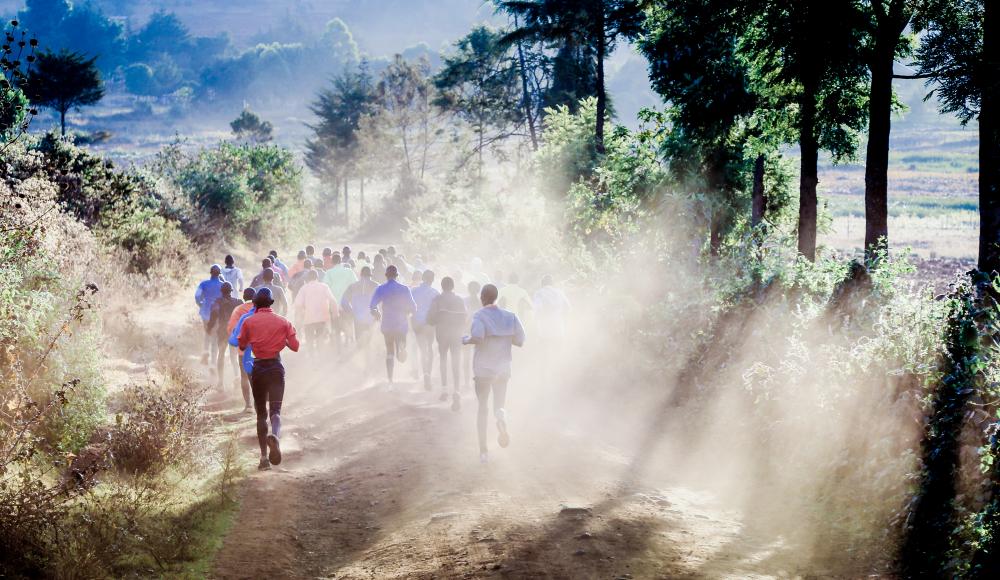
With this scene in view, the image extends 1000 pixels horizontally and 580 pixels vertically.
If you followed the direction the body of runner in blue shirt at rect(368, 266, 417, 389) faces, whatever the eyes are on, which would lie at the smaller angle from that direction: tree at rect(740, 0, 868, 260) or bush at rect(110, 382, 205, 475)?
the tree

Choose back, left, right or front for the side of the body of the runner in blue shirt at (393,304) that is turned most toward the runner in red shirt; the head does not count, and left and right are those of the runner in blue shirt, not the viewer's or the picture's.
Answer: back

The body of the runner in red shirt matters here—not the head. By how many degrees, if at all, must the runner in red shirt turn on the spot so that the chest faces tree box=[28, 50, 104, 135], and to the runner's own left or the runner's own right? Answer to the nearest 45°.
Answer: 0° — they already face it

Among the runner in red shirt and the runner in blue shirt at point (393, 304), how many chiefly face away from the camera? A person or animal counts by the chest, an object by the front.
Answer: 2

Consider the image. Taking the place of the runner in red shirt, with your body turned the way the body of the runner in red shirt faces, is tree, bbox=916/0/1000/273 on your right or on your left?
on your right

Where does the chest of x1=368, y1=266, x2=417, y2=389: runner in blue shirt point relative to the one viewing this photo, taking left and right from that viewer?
facing away from the viewer

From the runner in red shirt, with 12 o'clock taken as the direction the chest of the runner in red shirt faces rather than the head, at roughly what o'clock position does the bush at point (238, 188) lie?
The bush is roughly at 12 o'clock from the runner in red shirt.

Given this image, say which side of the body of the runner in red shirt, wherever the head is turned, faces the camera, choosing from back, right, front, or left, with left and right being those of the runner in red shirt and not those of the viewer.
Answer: back

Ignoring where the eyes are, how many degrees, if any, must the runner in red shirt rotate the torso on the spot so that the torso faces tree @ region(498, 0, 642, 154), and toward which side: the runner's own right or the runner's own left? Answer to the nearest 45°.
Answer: approximately 45° to the runner's own right

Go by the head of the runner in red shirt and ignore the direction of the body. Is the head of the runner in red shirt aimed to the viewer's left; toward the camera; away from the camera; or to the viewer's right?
away from the camera
